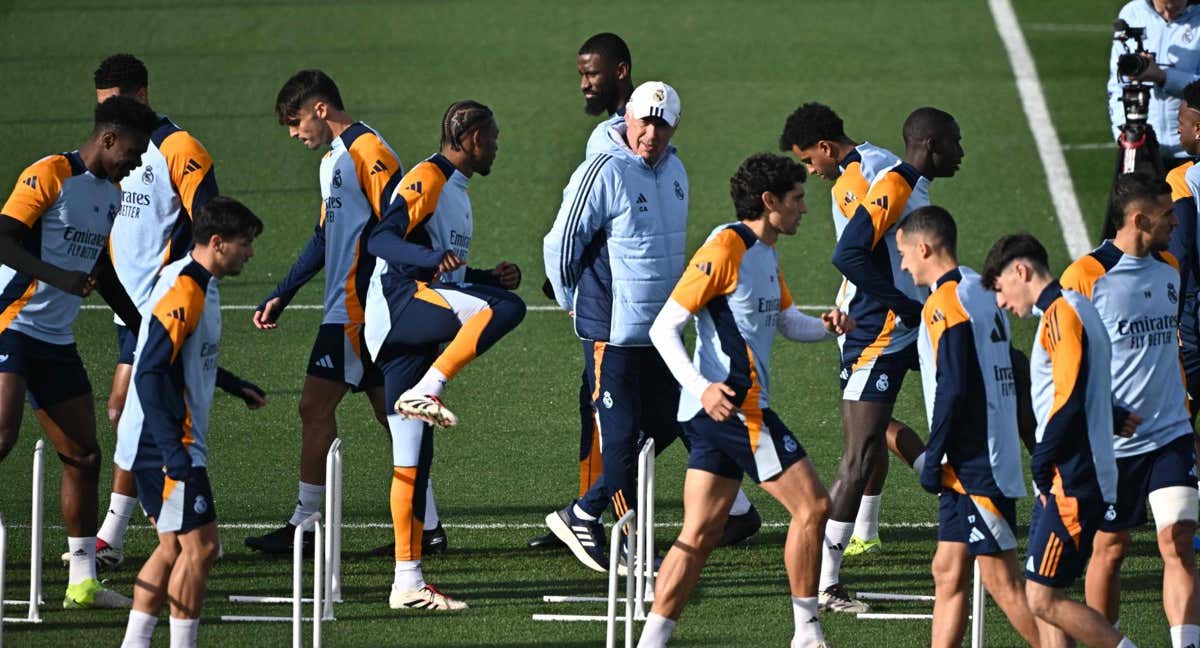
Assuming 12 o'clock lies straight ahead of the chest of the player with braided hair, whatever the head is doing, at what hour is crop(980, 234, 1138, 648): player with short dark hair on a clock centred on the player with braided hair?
The player with short dark hair is roughly at 1 o'clock from the player with braided hair.

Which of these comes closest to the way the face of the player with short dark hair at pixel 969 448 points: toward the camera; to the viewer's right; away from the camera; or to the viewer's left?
to the viewer's left

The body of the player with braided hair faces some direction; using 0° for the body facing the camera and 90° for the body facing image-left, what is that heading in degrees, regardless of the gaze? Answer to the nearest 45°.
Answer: approximately 270°

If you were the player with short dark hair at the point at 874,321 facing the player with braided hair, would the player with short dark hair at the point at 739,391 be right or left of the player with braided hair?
left

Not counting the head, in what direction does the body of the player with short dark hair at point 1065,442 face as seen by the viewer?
to the viewer's left

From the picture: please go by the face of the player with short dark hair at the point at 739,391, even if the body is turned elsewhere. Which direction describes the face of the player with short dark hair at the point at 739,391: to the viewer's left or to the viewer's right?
to the viewer's right

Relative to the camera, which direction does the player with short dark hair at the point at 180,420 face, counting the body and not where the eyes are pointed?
to the viewer's right

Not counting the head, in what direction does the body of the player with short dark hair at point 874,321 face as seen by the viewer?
to the viewer's right

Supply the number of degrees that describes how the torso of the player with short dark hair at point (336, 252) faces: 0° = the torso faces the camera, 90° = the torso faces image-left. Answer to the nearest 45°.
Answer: approximately 90°
